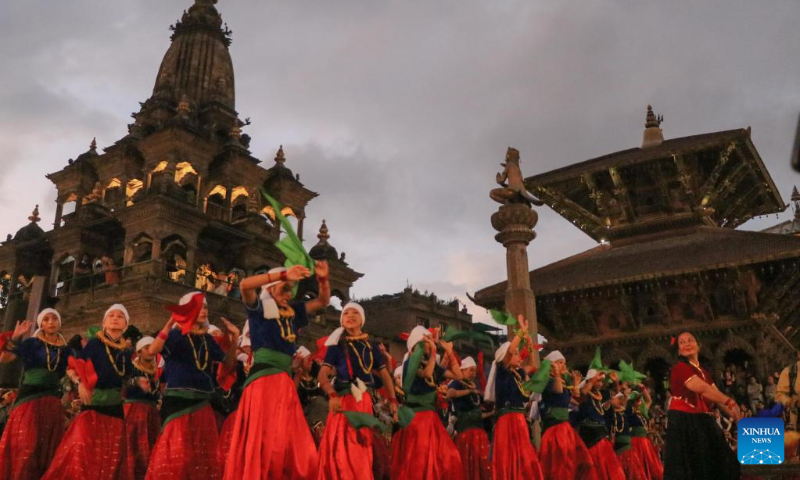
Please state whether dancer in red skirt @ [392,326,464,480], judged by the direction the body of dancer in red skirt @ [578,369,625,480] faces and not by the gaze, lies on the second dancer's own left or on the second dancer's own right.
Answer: on the second dancer's own right

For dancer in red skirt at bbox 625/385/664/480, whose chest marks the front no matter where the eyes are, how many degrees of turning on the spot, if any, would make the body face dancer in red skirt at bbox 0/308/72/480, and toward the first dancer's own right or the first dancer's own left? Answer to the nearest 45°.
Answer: approximately 90° to the first dancer's own right

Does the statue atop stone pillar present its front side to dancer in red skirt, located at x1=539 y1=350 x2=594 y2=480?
no

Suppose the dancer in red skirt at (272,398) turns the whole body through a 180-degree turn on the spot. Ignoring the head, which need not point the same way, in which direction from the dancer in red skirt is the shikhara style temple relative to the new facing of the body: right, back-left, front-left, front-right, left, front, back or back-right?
front-right

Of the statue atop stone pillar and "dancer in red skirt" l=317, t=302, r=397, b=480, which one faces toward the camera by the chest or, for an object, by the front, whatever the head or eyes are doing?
the dancer in red skirt

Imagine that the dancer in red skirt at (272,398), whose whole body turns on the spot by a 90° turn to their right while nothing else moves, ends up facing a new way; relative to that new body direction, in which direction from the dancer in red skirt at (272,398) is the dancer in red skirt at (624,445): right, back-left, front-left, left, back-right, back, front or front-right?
back

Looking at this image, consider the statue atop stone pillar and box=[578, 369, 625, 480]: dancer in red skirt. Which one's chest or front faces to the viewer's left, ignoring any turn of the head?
the statue atop stone pillar

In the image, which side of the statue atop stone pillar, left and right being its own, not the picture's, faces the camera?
left

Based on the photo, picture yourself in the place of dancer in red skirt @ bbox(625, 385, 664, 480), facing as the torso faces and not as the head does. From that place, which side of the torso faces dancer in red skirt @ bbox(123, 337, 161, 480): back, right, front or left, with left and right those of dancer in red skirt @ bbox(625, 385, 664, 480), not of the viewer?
right

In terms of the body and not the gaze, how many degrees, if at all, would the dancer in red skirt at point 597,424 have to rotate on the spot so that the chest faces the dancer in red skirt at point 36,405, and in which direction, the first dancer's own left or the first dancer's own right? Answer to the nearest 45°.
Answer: approximately 90° to the first dancer's own right

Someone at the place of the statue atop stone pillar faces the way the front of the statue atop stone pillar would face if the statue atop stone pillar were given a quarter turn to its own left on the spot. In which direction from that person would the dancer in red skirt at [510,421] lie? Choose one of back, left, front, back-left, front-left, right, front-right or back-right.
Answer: front

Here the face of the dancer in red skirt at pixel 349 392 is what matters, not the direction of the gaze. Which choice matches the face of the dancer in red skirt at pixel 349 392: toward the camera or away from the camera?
toward the camera

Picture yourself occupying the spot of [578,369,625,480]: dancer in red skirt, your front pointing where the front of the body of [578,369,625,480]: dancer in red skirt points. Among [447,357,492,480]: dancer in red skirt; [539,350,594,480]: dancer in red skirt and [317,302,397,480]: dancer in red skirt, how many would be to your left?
0

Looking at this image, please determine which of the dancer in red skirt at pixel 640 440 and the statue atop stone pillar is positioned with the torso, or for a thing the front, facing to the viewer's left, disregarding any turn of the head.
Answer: the statue atop stone pillar

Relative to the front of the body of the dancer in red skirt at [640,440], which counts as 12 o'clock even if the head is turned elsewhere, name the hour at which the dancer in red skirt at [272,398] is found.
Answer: the dancer in red skirt at [272,398] is roughly at 2 o'clock from the dancer in red skirt at [640,440].

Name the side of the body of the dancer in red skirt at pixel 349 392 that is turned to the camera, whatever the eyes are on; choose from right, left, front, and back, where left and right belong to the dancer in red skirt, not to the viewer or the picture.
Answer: front

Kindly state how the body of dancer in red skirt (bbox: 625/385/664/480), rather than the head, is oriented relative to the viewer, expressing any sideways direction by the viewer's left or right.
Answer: facing the viewer and to the right of the viewer

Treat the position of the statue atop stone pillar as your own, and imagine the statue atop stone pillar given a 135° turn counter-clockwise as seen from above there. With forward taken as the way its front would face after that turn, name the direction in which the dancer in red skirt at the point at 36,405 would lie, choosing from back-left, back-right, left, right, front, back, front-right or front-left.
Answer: right

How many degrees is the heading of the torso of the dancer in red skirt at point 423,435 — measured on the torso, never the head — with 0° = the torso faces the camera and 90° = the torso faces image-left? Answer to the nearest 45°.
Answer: approximately 315°

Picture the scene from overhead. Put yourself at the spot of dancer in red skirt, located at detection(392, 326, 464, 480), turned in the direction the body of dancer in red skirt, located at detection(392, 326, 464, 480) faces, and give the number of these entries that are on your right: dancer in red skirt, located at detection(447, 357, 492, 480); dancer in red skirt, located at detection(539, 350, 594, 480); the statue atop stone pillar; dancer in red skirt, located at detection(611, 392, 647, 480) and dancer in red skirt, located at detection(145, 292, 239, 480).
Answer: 1

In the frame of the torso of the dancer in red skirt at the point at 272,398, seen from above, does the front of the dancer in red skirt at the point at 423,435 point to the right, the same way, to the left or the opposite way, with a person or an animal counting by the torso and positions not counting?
the same way
